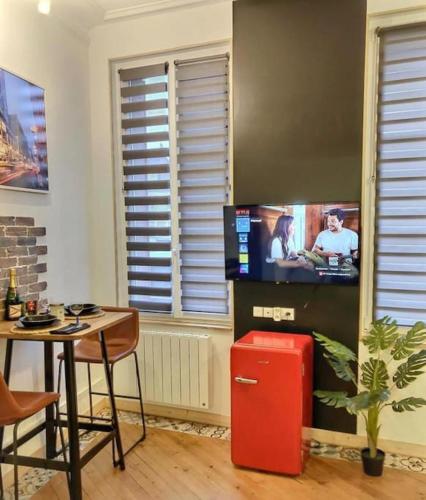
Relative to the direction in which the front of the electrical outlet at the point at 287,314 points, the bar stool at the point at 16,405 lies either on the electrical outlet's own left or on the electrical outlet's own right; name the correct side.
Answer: on the electrical outlet's own right

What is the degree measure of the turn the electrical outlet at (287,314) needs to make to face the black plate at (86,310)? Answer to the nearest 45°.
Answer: approximately 45° to its right

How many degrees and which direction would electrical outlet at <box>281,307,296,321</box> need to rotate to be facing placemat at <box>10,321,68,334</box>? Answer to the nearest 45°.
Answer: approximately 45° to its right

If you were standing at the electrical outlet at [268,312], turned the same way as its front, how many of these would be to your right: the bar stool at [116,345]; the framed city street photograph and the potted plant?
2

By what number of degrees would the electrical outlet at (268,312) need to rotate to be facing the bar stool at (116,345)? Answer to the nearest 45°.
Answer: approximately 90° to its right

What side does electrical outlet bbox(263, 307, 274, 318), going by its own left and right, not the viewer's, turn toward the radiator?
right

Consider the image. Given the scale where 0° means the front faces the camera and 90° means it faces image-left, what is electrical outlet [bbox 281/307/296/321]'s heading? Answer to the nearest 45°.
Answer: approximately 0°
